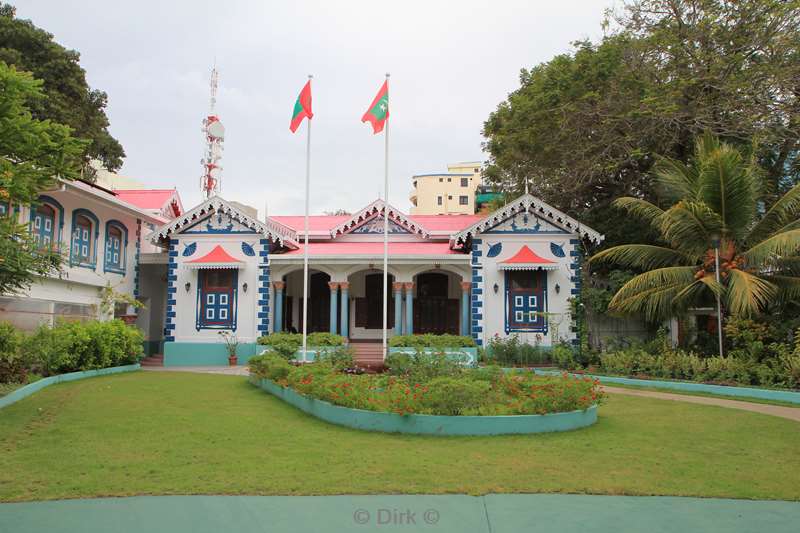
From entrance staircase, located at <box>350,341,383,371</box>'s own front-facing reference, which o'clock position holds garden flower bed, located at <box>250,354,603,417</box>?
The garden flower bed is roughly at 12 o'clock from the entrance staircase.

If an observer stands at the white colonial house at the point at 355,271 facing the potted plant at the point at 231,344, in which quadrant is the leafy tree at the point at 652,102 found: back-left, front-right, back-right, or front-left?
back-left

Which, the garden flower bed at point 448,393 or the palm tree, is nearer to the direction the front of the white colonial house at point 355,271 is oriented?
the garden flower bed

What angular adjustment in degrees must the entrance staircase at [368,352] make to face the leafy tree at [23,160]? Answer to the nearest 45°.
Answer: approximately 45° to its right

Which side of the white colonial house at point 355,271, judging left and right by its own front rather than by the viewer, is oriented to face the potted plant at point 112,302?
right

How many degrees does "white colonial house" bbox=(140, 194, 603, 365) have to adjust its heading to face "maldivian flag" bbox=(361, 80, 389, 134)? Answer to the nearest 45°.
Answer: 0° — it already faces it

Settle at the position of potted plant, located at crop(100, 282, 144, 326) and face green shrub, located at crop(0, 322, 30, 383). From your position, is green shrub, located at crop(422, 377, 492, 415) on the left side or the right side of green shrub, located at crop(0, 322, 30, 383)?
left

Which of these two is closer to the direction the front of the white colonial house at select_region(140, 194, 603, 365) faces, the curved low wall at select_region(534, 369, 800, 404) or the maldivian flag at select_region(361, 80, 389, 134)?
the maldivian flag

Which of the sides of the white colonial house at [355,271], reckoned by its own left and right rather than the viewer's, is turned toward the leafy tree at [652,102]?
left

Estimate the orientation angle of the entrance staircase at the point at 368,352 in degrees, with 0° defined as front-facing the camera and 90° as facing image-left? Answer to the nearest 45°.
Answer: approximately 0°

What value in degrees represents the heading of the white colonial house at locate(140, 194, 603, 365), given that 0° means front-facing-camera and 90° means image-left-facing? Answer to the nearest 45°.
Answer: approximately 0°

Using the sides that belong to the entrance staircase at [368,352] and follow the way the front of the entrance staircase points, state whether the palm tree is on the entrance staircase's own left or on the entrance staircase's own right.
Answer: on the entrance staircase's own left

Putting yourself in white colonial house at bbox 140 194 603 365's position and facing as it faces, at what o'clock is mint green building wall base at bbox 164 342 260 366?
The mint green building wall base is roughly at 3 o'clock from the white colonial house.

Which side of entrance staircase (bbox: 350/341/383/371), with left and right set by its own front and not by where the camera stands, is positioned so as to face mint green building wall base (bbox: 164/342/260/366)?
right
